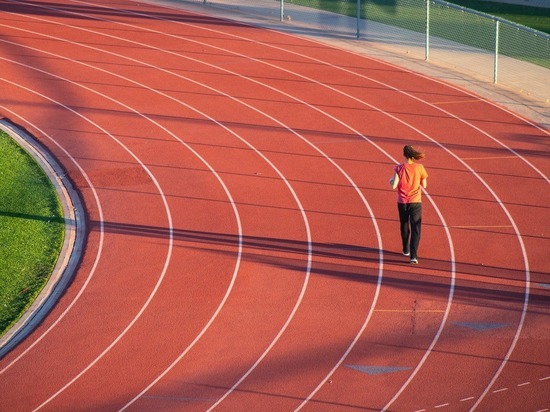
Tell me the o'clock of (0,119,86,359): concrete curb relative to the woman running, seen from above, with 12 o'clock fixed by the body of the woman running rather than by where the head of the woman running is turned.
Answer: The concrete curb is roughly at 9 o'clock from the woman running.

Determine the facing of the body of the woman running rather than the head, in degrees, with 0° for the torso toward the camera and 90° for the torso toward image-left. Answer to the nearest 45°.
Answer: approximately 180°
